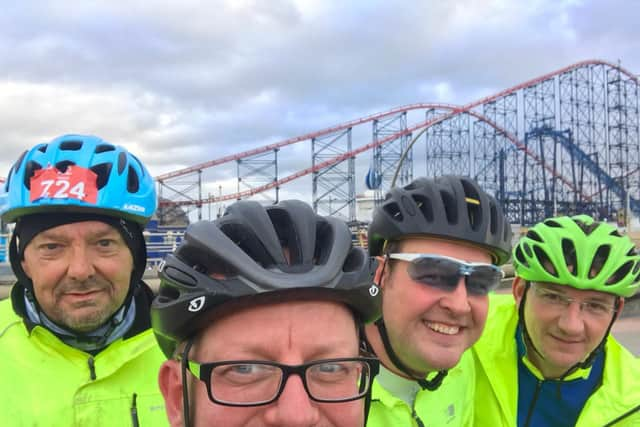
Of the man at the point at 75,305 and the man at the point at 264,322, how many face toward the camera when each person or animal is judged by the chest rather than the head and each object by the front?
2

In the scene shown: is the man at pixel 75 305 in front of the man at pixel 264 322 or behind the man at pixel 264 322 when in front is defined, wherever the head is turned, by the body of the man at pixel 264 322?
behind

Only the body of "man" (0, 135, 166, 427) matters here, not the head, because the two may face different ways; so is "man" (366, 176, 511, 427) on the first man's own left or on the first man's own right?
on the first man's own left

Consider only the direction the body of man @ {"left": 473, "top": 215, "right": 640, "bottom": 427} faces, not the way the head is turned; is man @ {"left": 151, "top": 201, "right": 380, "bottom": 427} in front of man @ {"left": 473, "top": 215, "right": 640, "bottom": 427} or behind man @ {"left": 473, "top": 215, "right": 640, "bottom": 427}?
in front

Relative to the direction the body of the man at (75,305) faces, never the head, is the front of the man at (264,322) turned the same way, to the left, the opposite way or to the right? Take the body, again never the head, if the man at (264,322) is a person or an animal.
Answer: the same way

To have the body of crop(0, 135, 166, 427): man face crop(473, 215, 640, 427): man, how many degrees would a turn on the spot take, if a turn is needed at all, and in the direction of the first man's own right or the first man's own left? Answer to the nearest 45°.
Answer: approximately 90° to the first man's own left

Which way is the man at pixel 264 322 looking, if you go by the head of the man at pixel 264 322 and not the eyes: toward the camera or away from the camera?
toward the camera

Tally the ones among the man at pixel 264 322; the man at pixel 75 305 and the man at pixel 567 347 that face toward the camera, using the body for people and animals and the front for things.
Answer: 3

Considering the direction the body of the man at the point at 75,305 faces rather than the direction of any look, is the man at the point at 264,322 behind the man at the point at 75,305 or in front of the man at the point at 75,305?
in front

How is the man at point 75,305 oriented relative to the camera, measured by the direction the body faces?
toward the camera

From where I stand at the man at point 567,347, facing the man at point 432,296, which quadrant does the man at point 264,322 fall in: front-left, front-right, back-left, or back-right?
front-left

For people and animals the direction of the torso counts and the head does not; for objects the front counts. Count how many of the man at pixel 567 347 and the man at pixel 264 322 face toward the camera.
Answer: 2

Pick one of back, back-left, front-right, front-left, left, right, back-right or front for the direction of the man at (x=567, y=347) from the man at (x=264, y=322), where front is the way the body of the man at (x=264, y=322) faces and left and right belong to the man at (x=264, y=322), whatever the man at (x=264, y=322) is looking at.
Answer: back-left
